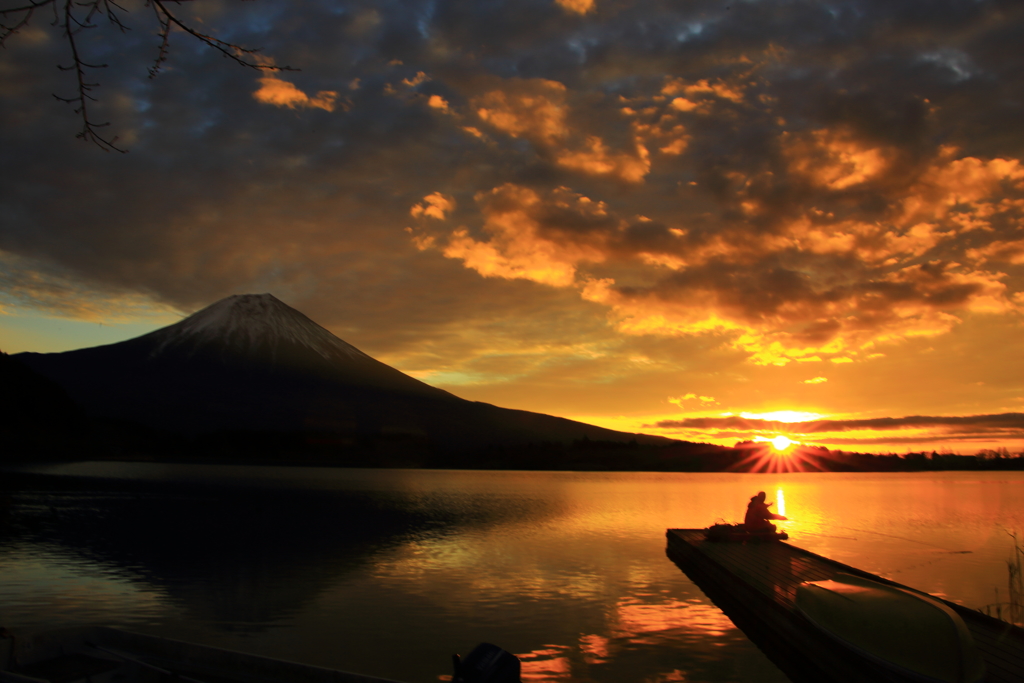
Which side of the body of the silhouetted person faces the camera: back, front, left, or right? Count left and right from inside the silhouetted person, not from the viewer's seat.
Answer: right
